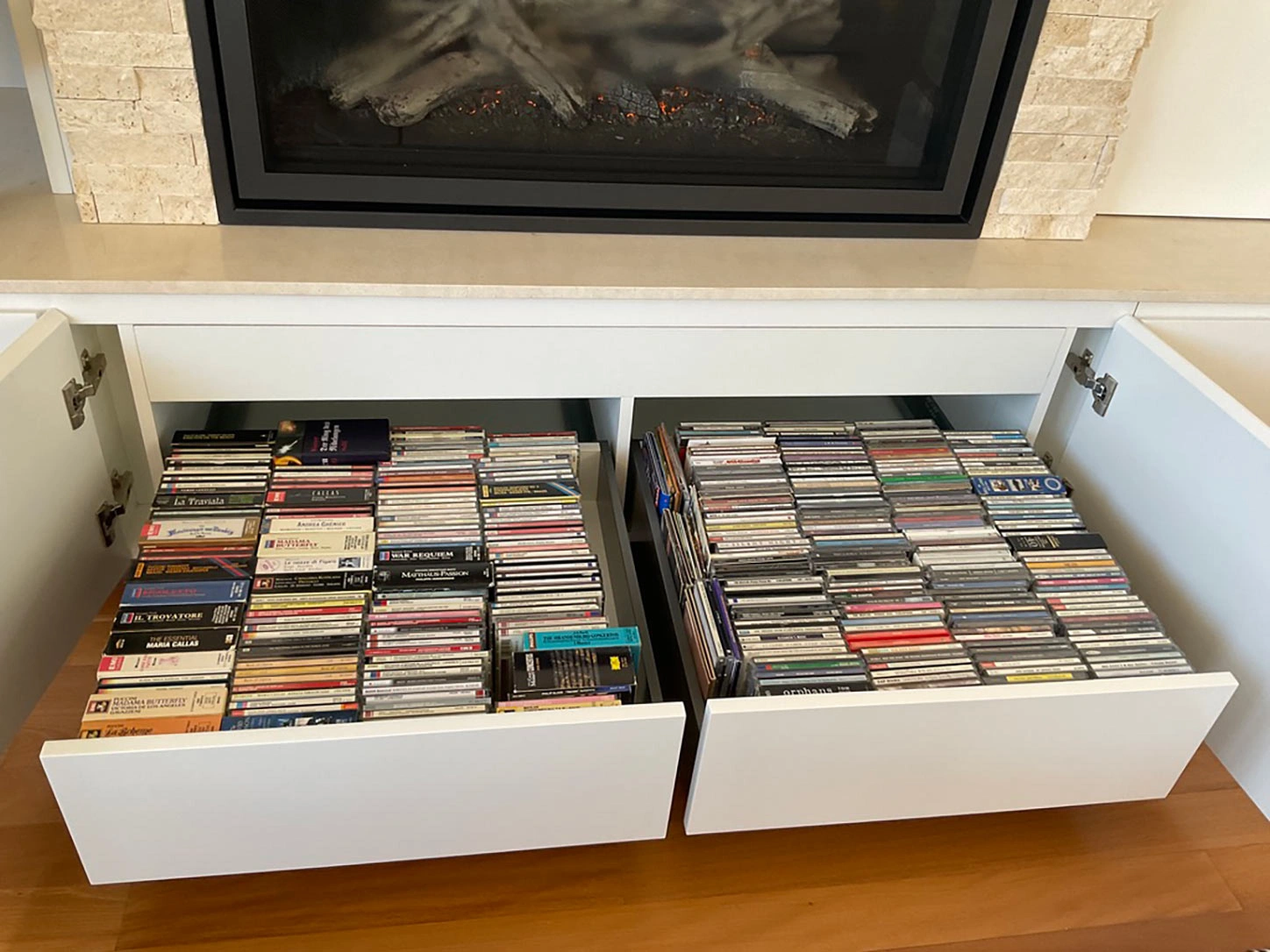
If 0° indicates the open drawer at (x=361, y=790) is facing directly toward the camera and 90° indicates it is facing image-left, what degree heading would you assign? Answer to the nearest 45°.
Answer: approximately 0°

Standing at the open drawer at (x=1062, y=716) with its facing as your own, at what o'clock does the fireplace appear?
The fireplace is roughly at 4 o'clock from the open drawer.

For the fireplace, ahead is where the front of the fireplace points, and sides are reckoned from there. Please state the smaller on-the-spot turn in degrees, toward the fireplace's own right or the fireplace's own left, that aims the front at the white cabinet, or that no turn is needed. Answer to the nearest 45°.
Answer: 0° — it already faces it

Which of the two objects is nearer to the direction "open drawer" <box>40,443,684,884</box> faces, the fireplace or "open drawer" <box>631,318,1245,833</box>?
the open drawer

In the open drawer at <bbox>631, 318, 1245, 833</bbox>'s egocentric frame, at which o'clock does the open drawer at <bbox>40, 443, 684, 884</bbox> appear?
the open drawer at <bbox>40, 443, 684, 884</bbox> is roughly at 2 o'clock from the open drawer at <bbox>631, 318, 1245, 833</bbox>.

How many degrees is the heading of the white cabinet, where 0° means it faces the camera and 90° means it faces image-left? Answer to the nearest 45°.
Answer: approximately 0°

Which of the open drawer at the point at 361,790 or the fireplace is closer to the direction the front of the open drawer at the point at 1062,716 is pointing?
the open drawer
